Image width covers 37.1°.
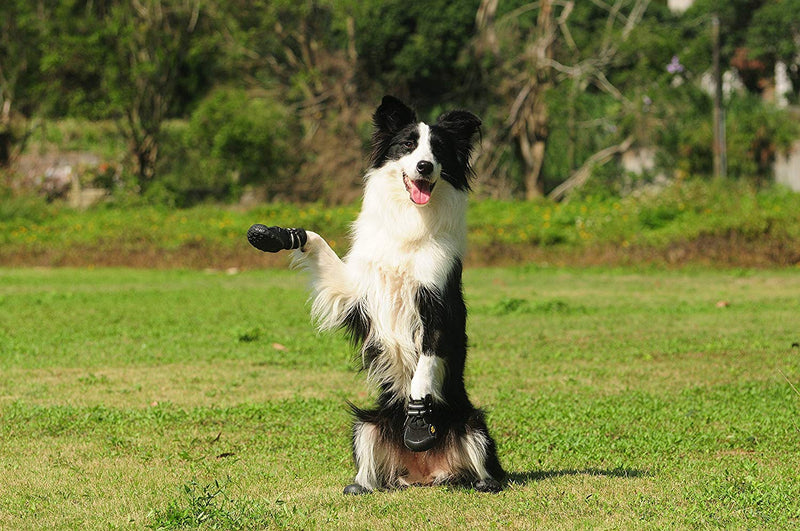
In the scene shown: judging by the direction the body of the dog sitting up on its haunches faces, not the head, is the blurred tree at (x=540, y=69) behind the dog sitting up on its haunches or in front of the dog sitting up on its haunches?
behind

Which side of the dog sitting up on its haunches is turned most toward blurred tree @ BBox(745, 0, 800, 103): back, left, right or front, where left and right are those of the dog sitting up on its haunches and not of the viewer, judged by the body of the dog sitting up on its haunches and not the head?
back

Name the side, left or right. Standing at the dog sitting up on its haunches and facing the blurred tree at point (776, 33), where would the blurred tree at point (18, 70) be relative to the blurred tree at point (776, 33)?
left

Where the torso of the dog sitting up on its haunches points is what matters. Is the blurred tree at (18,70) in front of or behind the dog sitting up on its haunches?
behind

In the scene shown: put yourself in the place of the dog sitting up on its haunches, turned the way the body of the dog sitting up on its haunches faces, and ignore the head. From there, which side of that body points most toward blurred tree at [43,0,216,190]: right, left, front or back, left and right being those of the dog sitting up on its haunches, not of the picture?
back

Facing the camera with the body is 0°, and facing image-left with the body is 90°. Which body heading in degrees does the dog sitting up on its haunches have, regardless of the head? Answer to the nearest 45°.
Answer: approximately 0°
